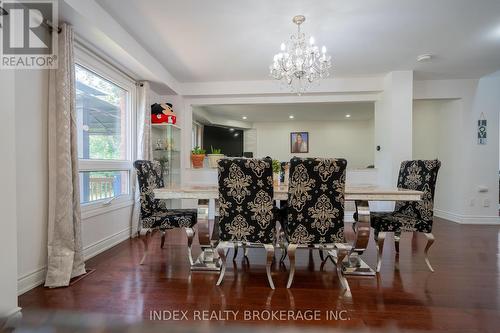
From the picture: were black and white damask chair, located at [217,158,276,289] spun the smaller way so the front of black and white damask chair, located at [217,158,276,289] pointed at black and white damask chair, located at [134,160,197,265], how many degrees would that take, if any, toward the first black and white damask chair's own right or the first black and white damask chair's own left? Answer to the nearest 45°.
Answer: approximately 45° to the first black and white damask chair's own left

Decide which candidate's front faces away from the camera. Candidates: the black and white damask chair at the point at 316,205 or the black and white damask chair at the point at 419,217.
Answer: the black and white damask chair at the point at 316,205

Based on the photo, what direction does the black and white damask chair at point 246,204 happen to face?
away from the camera

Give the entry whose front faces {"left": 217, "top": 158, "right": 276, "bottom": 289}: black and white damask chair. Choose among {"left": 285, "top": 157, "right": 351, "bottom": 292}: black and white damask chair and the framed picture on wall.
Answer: the framed picture on wall

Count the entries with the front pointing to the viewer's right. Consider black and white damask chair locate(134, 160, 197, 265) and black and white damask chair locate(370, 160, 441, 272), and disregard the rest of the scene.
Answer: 1

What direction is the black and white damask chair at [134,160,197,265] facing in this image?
to the viewer's right

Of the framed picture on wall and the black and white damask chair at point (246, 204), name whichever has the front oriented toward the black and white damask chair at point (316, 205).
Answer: the framed picture on wall

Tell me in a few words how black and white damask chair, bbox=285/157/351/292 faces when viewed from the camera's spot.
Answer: facing away from the viewer

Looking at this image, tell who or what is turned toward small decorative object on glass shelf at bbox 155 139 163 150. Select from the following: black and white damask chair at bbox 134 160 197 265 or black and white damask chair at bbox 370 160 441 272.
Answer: black and white damask chair at bbox 370 160 441 272

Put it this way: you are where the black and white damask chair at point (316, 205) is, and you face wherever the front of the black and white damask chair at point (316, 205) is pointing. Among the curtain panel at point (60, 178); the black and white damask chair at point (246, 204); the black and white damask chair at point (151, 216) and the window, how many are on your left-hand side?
4

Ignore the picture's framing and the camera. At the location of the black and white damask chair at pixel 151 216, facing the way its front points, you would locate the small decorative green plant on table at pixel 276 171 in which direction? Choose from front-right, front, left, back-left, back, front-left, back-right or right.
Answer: front

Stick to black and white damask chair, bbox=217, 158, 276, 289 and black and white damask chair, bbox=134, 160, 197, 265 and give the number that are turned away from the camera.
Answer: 1

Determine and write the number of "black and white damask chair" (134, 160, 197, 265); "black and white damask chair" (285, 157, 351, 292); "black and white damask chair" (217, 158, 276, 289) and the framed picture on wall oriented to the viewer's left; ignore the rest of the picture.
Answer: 0

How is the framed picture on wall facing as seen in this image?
toward the camera

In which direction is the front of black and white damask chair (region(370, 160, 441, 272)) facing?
to the viewer's left

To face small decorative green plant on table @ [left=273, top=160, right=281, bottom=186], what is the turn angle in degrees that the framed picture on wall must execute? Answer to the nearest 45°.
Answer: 0° — it already faces it

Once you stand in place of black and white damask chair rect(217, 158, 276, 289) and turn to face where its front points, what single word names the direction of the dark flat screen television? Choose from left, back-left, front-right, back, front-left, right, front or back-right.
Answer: front

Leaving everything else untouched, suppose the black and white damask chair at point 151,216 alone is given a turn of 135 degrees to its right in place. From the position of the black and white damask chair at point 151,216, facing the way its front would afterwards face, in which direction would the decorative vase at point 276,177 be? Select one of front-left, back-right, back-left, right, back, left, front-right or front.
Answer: back-left

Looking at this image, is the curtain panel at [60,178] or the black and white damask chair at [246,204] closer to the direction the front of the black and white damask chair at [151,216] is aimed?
the black and white damask chair

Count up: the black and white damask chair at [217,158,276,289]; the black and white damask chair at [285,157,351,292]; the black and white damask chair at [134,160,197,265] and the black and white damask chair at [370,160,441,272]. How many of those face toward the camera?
0
